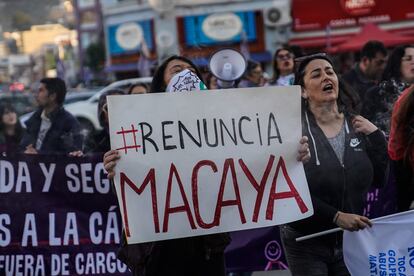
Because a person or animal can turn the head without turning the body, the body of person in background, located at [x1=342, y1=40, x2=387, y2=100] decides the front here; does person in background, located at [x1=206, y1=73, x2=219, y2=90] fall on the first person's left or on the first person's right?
on the first person's right

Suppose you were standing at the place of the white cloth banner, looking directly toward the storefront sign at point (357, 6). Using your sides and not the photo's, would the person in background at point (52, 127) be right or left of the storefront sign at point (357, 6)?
left

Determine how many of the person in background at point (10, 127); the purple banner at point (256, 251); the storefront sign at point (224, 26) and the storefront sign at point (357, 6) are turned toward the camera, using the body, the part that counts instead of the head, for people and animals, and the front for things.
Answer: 4

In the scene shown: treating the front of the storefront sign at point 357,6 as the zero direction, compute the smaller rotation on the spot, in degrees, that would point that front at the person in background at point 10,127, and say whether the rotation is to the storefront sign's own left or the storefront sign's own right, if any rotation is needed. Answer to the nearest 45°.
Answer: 0° — it already faces them

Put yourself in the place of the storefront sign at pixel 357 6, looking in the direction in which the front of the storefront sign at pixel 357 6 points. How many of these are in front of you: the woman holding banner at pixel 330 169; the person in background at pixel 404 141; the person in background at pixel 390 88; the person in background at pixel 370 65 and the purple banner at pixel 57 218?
5

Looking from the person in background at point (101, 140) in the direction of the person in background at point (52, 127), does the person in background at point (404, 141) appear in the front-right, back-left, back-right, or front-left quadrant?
back-left

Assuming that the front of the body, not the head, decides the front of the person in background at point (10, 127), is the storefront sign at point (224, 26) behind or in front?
behind

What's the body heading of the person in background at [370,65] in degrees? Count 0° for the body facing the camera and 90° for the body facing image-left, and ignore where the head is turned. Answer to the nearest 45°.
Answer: approximately 315°

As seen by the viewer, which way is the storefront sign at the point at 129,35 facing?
toward the camera

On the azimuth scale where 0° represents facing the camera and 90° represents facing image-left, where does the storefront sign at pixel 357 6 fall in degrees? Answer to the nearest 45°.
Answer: approximately 0°

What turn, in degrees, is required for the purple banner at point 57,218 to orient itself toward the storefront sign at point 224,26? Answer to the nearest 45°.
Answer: approximately 180°

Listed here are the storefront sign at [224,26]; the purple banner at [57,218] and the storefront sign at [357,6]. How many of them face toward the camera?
3

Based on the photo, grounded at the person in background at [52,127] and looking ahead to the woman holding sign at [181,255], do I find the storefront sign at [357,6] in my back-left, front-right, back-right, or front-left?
back-left

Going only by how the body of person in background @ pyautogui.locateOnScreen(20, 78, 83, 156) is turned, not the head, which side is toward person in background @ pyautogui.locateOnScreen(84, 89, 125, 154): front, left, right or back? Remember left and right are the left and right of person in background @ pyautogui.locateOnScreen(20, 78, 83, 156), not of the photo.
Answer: left

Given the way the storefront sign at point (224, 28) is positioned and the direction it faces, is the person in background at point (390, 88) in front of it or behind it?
in front

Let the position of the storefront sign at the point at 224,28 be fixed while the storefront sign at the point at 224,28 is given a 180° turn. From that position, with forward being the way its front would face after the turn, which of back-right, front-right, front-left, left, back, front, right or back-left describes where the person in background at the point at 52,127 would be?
back

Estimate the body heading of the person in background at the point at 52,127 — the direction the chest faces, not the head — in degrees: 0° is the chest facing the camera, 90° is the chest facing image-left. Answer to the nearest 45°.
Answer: approximately 45°

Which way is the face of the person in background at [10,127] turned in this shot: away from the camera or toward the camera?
toward the camera

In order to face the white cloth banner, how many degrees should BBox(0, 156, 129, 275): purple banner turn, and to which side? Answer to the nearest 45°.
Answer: approximately 45° to its left
